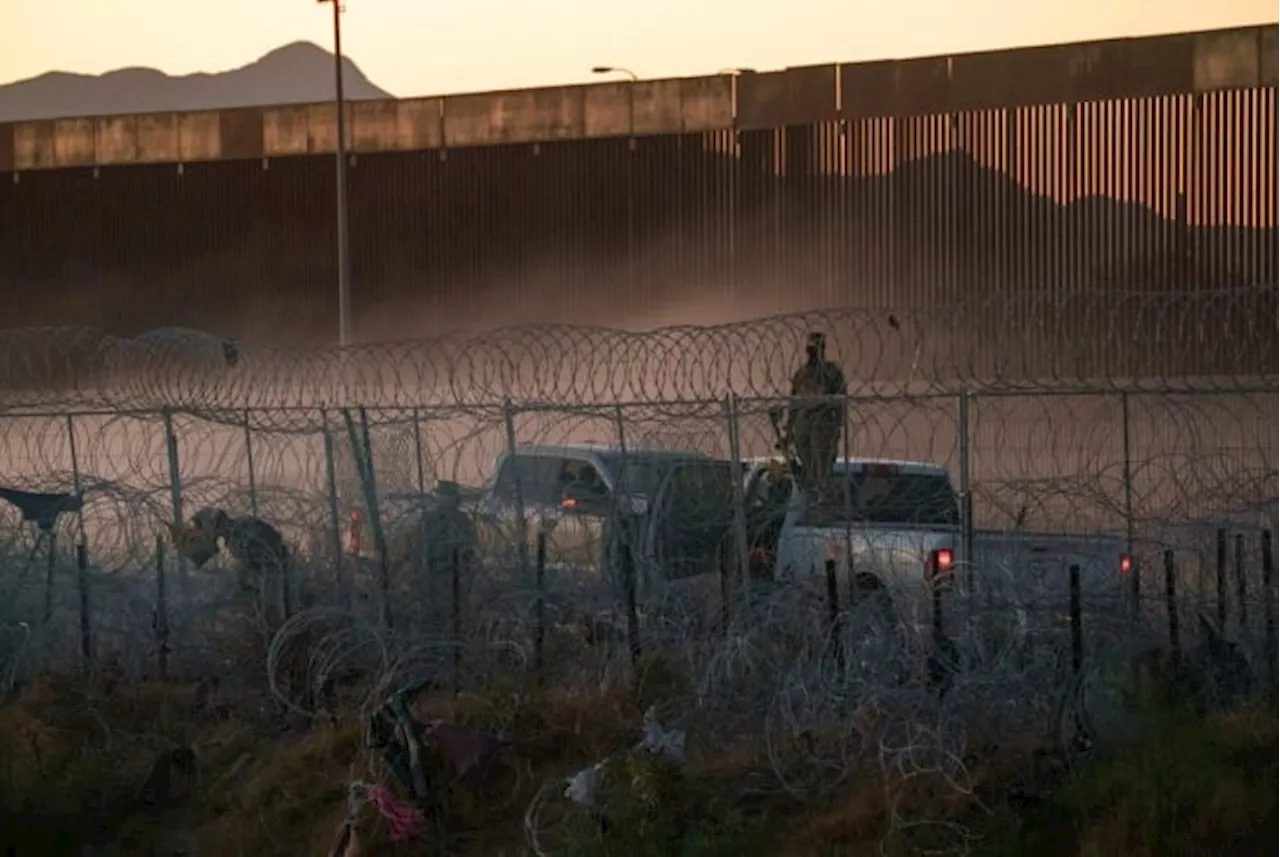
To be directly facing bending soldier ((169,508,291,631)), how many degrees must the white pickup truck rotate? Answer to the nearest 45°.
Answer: approximately 45° to its left

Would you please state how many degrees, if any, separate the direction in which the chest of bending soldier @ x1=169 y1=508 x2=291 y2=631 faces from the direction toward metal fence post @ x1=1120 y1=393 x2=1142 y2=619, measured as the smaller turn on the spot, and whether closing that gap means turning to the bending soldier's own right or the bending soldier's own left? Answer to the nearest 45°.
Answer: approximately 135° to the bending soldier's own left

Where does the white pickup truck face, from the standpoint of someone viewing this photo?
facing away from the viewer and to the left of the viewer

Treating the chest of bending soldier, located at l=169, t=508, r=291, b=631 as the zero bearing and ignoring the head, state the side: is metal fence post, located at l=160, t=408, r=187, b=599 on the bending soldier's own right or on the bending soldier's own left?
on the bending soldier's own right

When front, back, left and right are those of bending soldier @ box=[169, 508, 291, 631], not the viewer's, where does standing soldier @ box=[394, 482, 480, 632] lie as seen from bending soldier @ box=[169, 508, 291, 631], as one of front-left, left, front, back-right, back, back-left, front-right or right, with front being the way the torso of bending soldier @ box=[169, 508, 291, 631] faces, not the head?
back-left

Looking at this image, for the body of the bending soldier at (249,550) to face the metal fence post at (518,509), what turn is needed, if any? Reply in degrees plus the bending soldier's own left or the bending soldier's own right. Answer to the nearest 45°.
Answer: approximately 180°

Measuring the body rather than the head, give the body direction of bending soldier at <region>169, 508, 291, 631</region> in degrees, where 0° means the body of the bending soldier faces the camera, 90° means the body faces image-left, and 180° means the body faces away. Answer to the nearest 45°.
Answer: approximately 90°

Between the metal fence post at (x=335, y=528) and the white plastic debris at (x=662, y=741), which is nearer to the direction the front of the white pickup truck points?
the metal fence post
